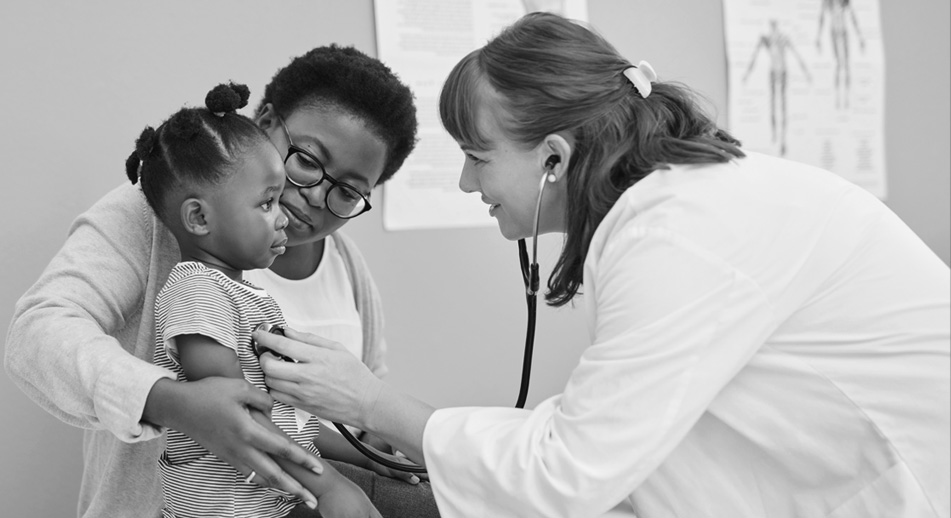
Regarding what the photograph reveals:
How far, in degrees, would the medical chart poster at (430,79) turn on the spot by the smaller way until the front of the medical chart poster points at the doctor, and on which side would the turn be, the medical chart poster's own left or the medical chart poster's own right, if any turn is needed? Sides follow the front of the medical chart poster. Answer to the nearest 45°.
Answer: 0° — it already faces them

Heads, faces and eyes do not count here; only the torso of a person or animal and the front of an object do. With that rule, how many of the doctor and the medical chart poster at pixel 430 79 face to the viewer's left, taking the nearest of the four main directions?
1

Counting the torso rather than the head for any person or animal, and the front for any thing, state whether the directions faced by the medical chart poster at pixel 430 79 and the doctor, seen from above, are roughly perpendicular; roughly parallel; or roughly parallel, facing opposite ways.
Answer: roughly perpendicular

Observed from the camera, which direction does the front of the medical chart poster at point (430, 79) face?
facing the viewer

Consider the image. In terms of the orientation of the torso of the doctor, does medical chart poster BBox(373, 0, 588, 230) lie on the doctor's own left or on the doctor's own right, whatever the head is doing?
on the doctor's own right

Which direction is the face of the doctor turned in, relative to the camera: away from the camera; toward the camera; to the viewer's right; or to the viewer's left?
to the viewer's left

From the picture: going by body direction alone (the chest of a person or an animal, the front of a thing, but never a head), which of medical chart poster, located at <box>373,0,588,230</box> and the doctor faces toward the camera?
the medical chart poster

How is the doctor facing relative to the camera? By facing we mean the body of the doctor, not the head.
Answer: to the viewer's left
